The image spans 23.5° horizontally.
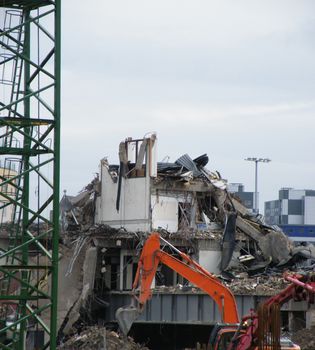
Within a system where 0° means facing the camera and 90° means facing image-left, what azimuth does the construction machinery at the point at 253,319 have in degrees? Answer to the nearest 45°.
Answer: approximately 90°
